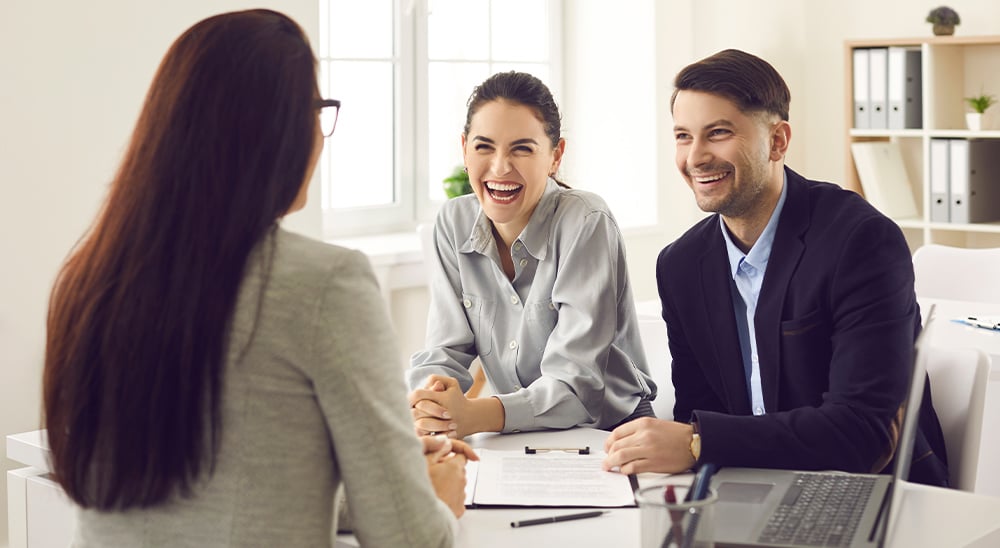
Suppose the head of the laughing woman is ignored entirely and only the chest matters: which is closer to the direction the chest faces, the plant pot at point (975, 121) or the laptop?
the laptop

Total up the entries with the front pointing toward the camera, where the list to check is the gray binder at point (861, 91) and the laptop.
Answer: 1

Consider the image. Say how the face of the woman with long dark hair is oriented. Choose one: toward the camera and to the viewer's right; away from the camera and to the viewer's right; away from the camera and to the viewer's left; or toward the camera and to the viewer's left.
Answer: away from the camera and to the viewer's right

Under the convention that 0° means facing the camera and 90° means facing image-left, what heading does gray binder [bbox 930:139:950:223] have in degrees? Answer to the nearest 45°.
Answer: approximately 0°

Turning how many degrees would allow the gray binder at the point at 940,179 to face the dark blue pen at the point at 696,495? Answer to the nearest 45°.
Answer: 0° — it already faces it

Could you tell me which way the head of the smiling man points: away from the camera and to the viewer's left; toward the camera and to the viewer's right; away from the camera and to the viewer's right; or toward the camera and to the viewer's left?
toward the camera and to the viewer's left

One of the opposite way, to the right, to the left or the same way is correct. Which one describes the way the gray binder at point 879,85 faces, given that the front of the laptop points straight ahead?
to the left

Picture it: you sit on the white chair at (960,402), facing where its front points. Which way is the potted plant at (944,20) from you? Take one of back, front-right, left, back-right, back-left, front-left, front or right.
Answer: back-right

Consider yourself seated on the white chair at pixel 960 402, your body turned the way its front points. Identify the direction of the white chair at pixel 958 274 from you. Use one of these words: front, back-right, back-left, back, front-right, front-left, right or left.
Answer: back-right

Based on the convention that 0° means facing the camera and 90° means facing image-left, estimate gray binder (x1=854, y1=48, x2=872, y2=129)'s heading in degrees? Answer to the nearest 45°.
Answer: approximately 0°

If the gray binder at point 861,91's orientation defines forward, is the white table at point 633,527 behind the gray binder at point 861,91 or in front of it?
in front
